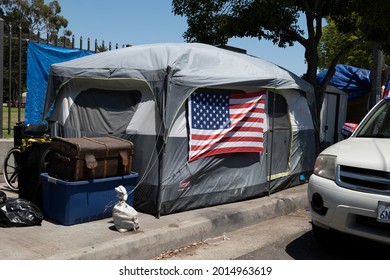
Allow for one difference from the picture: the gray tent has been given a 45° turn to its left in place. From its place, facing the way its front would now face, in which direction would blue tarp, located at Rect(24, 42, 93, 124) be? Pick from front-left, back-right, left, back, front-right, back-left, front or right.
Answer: back-left

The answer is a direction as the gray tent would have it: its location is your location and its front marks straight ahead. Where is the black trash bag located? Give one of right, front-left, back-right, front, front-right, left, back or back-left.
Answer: right

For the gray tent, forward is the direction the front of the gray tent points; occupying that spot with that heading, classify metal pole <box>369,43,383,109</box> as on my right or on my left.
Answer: on my left

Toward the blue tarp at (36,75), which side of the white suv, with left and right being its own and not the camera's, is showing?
right

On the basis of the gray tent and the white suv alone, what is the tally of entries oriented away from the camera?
0

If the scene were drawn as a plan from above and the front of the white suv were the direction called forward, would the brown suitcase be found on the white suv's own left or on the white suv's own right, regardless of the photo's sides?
on the white suv's own right

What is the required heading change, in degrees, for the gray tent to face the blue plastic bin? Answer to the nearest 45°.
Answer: approximately 90° to its right

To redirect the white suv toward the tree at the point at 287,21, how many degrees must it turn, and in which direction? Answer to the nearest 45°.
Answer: approximately 135° to its right

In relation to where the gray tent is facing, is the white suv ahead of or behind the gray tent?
ahead

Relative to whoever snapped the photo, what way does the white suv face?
facing the viewer and to the left of the viewer

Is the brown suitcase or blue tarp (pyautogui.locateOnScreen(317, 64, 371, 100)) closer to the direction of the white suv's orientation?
the brown suitcase

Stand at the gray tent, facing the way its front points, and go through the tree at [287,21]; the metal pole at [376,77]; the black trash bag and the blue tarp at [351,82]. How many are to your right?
1

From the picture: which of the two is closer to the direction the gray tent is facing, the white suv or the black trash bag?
the white suv

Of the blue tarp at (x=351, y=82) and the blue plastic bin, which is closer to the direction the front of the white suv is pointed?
the blue plastic bin
